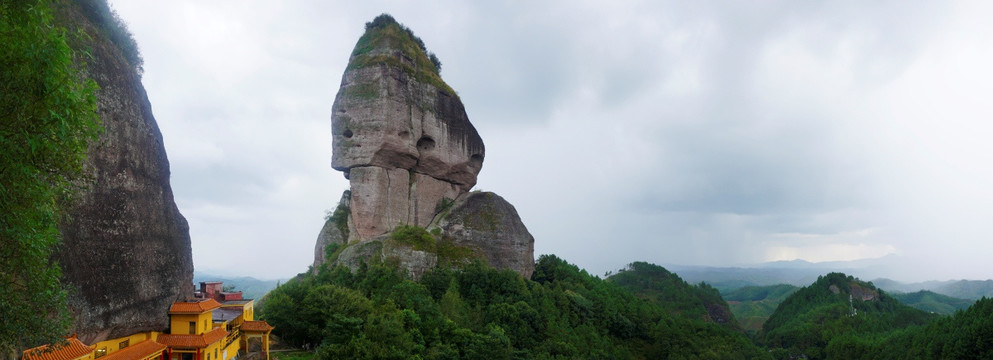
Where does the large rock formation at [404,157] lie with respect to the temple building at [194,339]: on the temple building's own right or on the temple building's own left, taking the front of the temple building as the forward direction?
on the temple building's own left

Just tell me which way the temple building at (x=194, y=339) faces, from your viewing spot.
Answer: facing the viewer and to the right of the viewer
